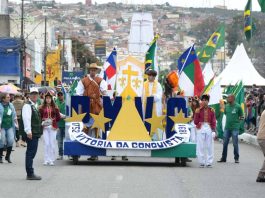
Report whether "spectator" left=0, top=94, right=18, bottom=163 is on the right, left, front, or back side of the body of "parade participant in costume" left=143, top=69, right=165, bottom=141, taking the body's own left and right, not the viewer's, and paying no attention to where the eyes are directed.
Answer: right

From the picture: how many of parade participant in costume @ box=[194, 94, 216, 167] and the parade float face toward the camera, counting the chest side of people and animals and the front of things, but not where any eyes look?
2

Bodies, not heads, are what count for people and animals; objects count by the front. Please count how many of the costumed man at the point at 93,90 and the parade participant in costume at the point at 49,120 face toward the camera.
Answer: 2

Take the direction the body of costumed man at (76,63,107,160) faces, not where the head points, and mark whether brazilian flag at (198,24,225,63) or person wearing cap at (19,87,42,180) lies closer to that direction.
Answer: the person wearing cap

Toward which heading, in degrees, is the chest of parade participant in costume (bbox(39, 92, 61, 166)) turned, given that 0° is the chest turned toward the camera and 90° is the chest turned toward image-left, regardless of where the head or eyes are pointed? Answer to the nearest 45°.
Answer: approximately 0°

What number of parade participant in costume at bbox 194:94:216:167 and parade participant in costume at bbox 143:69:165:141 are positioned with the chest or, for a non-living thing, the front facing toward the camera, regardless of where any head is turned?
2

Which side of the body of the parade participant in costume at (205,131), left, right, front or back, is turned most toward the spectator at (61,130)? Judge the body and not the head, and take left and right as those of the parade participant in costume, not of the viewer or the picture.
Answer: right
